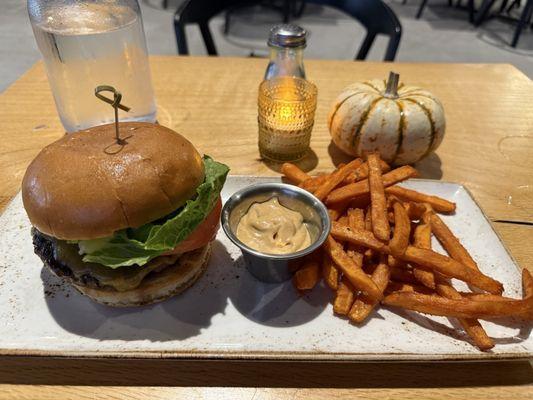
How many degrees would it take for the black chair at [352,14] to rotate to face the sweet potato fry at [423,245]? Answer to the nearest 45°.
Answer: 0° — it already faces it

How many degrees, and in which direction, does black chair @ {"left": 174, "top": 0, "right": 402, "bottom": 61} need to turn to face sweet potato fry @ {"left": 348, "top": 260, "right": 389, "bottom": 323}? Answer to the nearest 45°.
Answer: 0° — it already faces it

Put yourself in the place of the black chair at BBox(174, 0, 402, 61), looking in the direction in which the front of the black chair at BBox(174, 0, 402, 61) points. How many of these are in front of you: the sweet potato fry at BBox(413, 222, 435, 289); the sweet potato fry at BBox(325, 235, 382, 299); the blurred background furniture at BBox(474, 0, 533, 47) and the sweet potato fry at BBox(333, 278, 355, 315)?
3

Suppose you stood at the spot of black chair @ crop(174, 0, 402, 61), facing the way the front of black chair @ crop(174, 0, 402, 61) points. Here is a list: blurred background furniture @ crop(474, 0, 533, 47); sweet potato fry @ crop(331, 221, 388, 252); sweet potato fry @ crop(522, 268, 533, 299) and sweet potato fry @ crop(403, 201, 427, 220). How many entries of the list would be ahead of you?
3

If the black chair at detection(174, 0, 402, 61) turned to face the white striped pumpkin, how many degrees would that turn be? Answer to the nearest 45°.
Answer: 0° — it already faces it

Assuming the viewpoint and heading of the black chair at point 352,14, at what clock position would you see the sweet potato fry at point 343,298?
The sweet potato fry is roughly at 12 o'clock from the black chair.

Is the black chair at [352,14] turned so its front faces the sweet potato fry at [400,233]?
yes

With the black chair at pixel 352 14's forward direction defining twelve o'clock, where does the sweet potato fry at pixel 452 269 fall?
The sweet potato fry is roughly at 12 o'clock from the black chair.

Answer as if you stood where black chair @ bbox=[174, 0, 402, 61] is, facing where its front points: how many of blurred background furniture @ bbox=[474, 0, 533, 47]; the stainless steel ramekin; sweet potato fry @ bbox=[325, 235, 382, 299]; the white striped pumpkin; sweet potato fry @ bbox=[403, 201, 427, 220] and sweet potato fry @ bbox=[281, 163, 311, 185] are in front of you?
5

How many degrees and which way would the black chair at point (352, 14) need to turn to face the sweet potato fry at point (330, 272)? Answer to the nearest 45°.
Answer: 0° — it already faces it

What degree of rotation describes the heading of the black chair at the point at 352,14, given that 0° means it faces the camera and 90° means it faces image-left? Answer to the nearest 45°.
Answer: approximately 0°

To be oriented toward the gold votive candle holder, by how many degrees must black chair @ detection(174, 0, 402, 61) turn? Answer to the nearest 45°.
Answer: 0° — it already faces it

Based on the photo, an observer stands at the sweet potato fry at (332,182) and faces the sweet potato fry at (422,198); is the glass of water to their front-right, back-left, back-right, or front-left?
back-left
